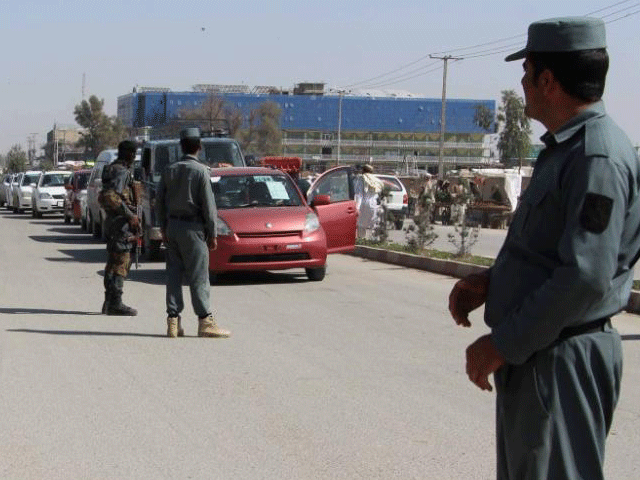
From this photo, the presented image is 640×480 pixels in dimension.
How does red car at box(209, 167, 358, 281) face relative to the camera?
toward the camera

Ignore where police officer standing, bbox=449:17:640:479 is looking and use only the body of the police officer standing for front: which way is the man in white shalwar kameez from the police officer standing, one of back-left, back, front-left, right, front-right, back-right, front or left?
right

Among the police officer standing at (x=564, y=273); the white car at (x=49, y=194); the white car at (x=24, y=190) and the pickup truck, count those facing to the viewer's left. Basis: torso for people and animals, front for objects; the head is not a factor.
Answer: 1

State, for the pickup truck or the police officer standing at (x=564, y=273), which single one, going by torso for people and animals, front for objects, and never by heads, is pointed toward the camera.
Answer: the pickup truck

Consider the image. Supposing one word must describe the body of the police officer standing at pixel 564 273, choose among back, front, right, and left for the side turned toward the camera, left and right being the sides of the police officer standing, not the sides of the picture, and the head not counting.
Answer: left

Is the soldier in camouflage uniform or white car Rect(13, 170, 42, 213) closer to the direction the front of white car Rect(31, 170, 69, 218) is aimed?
the soldier in camouflage uniform

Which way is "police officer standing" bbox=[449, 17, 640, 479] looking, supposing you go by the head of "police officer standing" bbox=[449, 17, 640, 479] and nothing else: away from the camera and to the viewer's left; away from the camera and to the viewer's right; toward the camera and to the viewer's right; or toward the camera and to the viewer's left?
away from the camera and to the viewer's left

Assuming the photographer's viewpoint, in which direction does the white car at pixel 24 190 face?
facing the viewer

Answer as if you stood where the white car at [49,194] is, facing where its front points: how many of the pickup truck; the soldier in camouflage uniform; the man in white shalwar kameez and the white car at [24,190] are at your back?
1

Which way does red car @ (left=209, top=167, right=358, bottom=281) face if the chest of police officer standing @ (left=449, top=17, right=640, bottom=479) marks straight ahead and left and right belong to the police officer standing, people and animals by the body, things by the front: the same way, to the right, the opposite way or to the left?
to the left

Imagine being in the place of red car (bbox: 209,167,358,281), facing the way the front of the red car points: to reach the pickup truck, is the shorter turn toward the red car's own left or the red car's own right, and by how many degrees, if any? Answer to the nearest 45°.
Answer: approximately 180°

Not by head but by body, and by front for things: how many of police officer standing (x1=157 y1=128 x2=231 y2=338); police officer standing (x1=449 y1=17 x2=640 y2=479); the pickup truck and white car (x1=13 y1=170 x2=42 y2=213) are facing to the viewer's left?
1

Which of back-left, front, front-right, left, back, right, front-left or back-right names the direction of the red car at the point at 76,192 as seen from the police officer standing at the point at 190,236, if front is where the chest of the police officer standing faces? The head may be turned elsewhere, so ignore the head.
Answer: front-left

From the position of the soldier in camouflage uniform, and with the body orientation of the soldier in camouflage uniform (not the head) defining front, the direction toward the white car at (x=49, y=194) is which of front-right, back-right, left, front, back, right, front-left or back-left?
left

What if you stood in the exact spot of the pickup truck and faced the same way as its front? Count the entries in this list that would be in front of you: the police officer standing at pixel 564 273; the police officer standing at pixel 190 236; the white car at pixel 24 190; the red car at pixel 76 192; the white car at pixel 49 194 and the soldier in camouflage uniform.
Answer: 3
